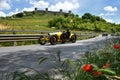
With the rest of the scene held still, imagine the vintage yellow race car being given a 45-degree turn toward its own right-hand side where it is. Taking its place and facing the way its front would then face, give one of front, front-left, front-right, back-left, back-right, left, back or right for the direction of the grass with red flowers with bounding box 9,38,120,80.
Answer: left

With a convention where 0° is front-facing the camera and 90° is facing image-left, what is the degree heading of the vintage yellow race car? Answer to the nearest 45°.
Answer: approximately 45°
